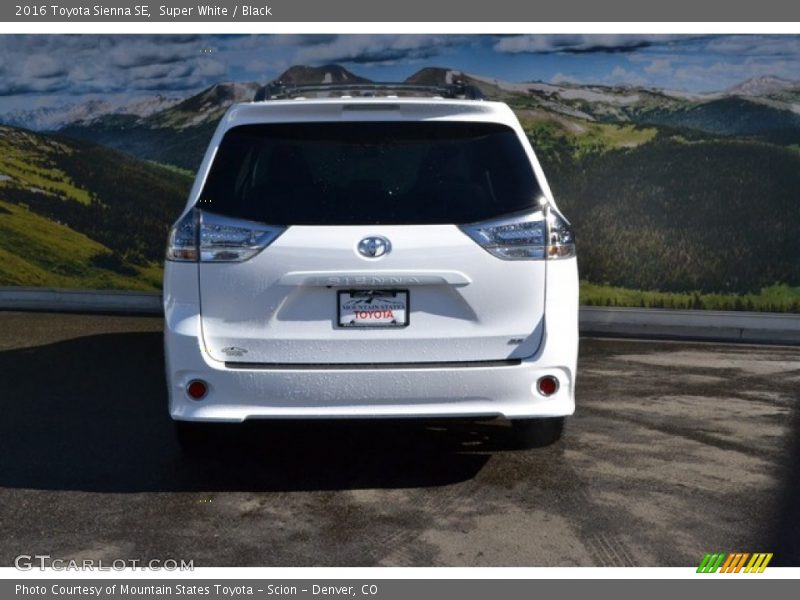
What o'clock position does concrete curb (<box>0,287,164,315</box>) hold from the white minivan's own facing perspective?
The concrete curb is roughly at 11 o'clock from the white minivan.

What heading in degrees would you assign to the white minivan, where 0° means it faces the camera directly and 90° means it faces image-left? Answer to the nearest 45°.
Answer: approximately 180°
